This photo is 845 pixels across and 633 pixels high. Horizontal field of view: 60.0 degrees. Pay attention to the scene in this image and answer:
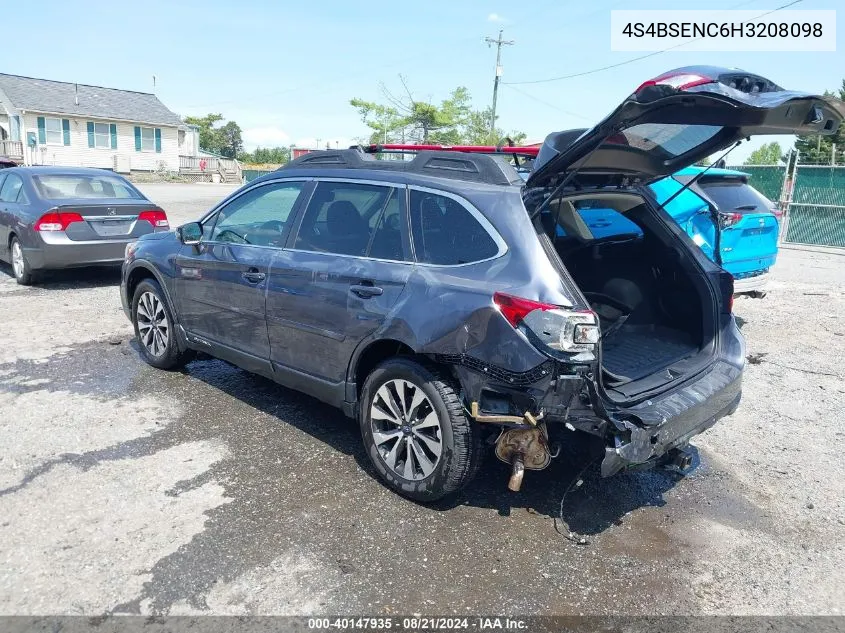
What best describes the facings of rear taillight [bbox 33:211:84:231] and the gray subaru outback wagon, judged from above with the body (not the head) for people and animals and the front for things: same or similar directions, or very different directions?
very different directions

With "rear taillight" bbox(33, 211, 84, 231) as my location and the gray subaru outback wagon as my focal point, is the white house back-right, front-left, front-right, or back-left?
back-left

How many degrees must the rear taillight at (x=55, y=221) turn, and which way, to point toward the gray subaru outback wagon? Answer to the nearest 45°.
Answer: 0° — it already faces it

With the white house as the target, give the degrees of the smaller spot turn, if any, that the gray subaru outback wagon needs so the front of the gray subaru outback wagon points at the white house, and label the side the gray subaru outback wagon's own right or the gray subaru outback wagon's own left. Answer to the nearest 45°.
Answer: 0° — it already faces it

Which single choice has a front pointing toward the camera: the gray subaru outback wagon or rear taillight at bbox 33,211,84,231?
the rear taillight

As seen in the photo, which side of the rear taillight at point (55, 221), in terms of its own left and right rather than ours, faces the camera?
front

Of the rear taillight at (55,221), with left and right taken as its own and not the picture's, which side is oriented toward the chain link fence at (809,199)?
left

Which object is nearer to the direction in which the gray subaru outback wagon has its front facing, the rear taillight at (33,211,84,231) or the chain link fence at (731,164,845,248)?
the rear taillight

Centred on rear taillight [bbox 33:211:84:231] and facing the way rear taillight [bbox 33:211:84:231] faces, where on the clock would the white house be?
The white house is roughly at 6 o'clock from the rear taillight.

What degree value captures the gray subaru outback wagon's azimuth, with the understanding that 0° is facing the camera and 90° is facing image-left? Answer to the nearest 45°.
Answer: approximately 135°

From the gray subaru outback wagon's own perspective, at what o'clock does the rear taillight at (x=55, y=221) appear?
The rear taillight is roughly at 12 o'clock from the gray subaru outback wagon.
